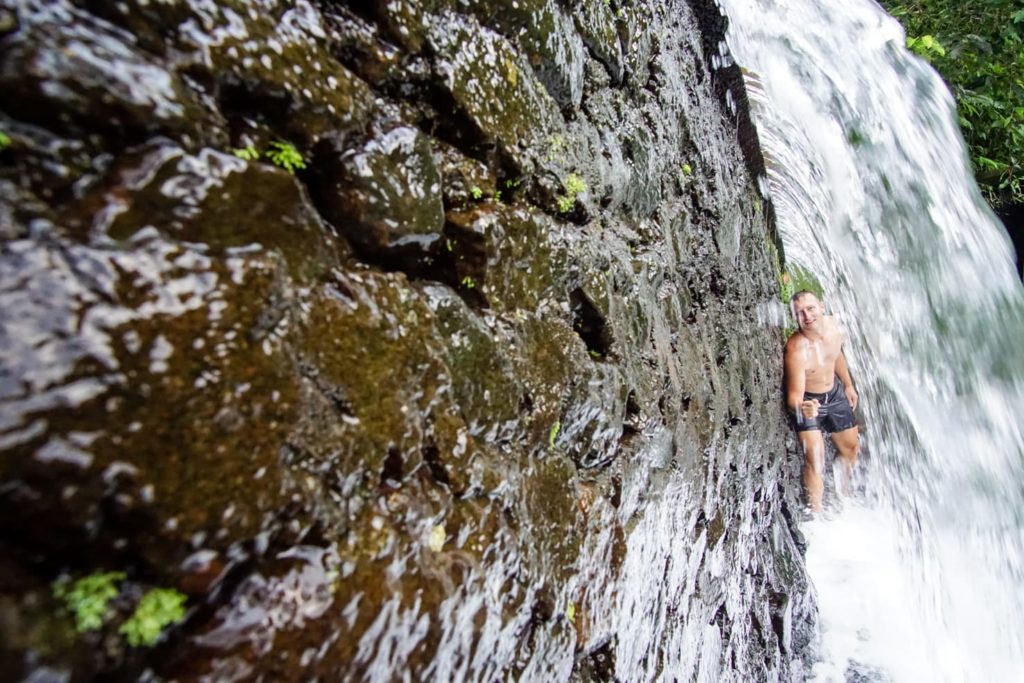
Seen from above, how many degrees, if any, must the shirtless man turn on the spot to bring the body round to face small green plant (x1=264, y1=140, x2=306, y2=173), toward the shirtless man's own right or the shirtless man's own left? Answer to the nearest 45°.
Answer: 0° — they already face it

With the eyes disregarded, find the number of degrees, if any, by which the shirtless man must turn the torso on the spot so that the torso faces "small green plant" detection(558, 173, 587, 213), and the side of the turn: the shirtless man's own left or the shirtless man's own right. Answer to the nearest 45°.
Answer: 0° — they already face it

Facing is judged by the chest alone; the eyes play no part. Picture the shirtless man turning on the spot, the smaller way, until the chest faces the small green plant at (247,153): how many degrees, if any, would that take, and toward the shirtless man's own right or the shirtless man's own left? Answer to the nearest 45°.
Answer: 0° — they already face it

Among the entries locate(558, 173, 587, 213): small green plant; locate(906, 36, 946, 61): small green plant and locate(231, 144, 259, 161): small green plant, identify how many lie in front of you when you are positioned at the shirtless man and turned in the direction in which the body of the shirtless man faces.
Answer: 2

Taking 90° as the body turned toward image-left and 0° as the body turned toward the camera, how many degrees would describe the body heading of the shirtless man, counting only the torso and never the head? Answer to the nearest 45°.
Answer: approximately 0°

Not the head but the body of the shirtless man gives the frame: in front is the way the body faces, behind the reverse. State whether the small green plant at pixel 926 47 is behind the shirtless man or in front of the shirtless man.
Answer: behind
